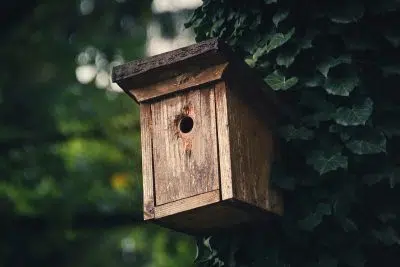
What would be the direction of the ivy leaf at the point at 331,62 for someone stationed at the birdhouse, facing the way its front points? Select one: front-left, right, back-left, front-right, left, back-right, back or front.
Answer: back-left

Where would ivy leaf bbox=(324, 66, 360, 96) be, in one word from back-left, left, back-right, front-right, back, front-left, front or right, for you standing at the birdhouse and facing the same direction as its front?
back-left

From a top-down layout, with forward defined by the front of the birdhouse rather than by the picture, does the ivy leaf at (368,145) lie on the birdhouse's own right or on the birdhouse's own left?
on the birdhouse's own left

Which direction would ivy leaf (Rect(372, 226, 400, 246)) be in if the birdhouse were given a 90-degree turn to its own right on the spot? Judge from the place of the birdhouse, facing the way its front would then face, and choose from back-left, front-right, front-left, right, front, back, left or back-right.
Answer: back-right

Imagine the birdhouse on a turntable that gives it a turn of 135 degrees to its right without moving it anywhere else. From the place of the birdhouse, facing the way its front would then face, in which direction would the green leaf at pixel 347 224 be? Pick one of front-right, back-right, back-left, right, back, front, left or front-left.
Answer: right

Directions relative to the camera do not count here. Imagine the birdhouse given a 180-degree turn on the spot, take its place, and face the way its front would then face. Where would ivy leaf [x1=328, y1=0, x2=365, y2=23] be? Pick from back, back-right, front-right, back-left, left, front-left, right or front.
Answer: front-right

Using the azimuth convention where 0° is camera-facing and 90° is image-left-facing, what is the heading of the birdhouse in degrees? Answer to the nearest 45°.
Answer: approximately 45°

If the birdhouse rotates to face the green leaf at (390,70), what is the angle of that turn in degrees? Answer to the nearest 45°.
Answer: approximately 135° to its left
